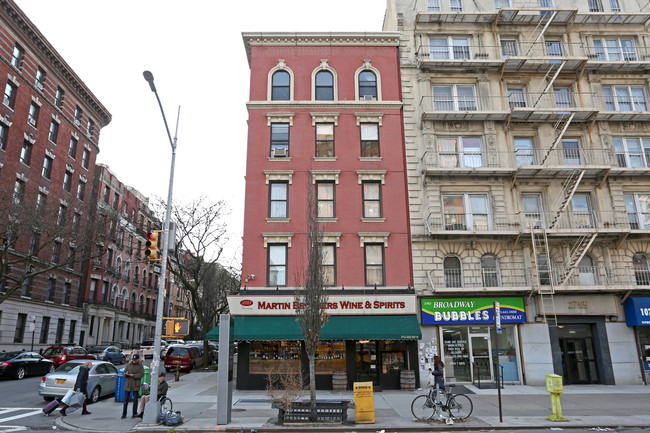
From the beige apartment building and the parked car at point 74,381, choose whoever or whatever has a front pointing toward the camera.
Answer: the beige apartment building

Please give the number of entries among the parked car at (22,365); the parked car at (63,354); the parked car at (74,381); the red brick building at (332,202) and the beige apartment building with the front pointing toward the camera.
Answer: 2

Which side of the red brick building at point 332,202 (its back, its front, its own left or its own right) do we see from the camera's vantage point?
front

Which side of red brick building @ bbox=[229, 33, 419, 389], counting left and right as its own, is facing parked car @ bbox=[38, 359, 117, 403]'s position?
right

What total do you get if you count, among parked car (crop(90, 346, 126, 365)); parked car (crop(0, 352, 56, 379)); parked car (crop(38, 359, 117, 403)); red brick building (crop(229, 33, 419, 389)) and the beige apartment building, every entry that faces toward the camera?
2

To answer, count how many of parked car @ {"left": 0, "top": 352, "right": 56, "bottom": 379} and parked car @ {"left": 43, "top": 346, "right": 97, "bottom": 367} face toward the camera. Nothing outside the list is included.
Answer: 0

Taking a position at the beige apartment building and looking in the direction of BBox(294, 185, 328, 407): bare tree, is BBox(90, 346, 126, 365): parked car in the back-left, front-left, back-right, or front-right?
front-right

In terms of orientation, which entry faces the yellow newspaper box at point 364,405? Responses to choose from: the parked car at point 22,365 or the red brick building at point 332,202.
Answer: the red brick building

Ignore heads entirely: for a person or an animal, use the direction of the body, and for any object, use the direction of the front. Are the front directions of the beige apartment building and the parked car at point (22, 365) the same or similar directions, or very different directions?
very different directions

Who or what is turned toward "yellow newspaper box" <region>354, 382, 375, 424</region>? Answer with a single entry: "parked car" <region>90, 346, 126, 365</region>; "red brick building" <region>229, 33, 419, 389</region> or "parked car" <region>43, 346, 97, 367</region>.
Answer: the red brick building

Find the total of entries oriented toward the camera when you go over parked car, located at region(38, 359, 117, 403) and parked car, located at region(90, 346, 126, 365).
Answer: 0

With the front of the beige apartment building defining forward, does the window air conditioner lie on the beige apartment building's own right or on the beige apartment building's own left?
on the beige apartment building's own right
